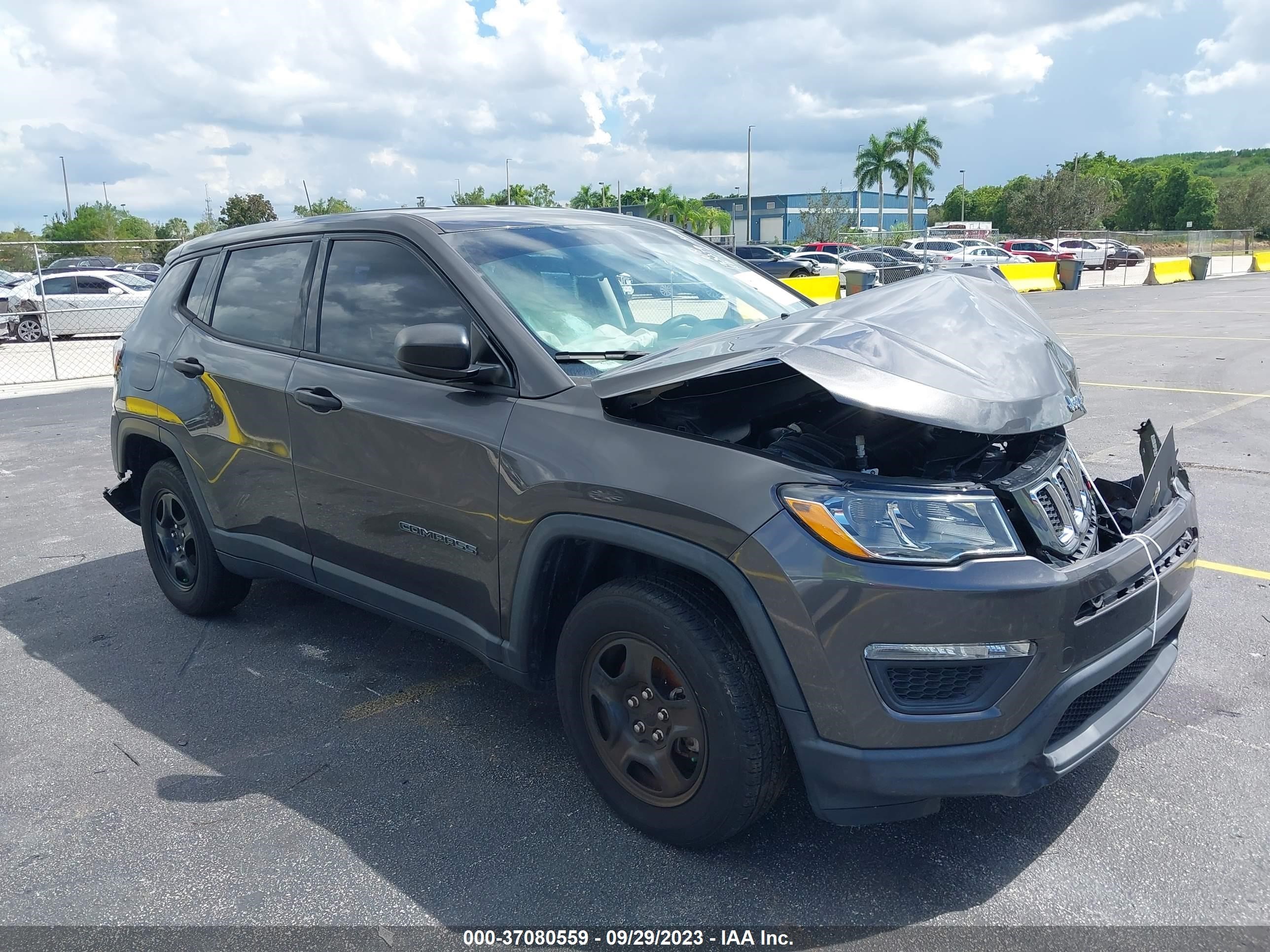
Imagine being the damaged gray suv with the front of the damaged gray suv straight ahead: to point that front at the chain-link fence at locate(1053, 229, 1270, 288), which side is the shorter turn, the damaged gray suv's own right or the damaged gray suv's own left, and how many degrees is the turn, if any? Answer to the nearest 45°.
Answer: approximately 90° to the damaged gray suv's own left

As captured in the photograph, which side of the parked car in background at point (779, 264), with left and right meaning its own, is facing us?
right

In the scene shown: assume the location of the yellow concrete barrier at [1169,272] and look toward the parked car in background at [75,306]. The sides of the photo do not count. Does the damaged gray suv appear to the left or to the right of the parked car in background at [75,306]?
left

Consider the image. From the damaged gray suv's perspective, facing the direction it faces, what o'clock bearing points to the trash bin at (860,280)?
The trash bin is roughly at 8 o'clock from the damaged gray suv.

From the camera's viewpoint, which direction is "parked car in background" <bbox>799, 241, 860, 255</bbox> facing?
to the viewer's right

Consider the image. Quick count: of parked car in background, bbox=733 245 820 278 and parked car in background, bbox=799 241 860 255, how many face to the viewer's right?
2

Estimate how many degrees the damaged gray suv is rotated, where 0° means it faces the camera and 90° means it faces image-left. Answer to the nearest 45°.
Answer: approximately 315°

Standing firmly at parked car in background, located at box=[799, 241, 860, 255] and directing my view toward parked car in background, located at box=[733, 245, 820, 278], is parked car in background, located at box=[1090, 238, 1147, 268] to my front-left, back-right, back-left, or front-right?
back-left

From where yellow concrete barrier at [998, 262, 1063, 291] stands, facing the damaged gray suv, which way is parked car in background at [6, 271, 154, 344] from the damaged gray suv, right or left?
right

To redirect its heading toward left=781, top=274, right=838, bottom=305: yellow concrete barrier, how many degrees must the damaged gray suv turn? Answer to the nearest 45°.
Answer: approximately 135° to its left
